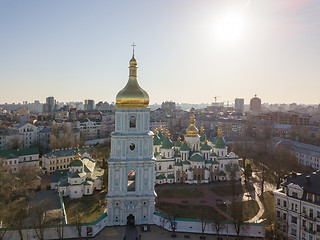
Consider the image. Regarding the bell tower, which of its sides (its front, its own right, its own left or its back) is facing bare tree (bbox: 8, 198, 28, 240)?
right

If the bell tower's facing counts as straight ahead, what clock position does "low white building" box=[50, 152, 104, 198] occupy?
The low white building is roughly at 5 o'clock from the bell tower.

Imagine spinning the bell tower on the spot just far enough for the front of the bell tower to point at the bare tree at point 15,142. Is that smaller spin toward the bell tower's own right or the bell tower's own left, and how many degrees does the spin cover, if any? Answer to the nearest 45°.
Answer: approximately 135° to the bell tower's own right

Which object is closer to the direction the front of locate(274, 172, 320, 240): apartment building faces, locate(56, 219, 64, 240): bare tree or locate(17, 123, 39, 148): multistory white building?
the bare tree

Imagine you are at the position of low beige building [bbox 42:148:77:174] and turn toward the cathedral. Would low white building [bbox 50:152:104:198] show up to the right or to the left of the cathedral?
right
